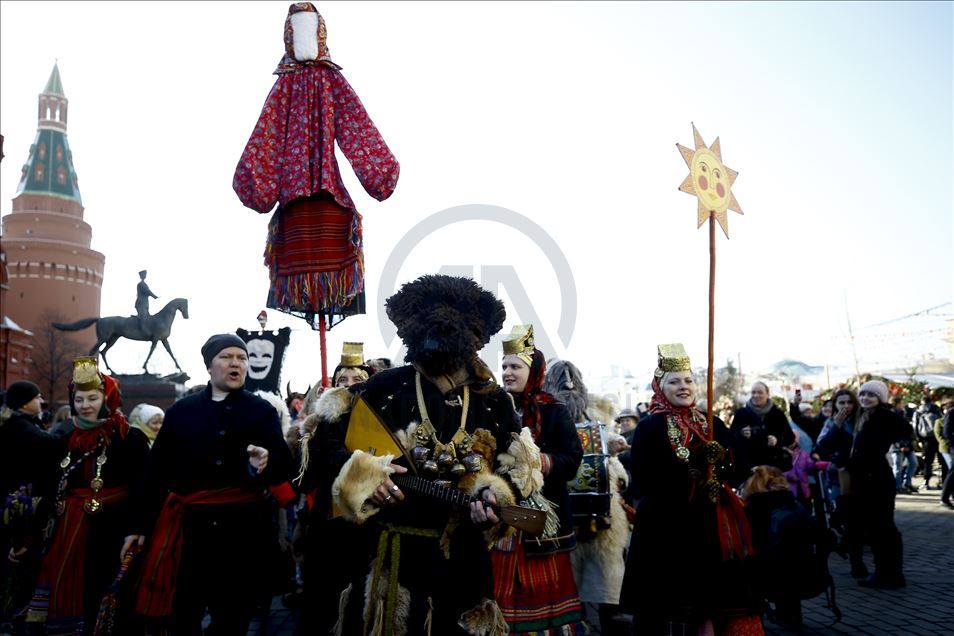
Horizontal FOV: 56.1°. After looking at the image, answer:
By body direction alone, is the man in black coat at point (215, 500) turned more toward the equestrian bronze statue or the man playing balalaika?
the man playing balalaika

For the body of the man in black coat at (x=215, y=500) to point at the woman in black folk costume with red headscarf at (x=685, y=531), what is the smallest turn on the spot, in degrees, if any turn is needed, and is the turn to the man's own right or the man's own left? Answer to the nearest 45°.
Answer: approximately 90° to the man's own left

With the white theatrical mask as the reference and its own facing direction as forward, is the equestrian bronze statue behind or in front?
behind

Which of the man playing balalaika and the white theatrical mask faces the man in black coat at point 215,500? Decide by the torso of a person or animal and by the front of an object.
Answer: the white theatrical mask

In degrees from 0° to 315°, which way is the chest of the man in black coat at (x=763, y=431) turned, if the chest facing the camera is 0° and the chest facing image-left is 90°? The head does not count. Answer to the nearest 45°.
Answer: approximately 0°

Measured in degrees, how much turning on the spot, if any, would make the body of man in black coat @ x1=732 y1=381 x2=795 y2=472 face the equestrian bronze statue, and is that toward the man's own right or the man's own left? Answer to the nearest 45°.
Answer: approximately 135° to the man's own right

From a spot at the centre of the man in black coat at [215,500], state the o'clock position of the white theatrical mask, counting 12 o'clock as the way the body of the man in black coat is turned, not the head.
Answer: The white theatrical mask is roughly at 6 o'clock from the man in black coat.

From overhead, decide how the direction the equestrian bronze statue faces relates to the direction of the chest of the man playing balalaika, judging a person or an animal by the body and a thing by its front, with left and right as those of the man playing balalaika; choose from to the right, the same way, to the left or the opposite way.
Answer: to the left

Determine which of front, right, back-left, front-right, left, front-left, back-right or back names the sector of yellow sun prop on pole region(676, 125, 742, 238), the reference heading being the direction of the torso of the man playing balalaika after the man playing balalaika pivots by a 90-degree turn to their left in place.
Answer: front-left

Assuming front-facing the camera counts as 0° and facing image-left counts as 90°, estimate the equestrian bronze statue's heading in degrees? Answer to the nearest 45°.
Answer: approximately 270°

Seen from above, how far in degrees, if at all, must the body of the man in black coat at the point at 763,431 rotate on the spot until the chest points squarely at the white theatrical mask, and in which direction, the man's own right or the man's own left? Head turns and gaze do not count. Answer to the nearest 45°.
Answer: approximately 90° to the man's own right
